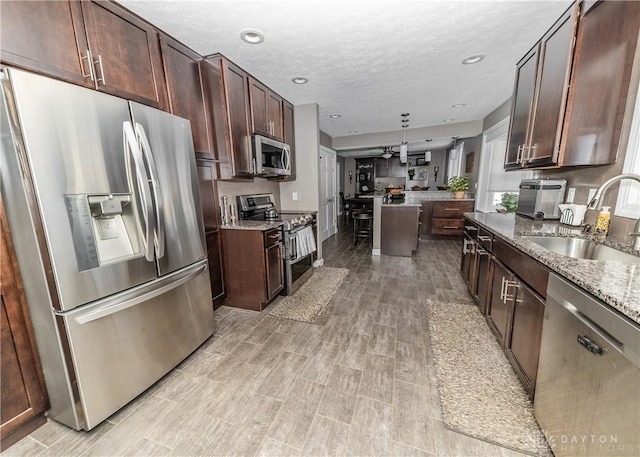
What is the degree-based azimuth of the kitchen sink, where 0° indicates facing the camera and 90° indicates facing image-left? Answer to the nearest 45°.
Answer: approximately 45°

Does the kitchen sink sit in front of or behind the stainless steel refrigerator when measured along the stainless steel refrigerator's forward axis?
in front

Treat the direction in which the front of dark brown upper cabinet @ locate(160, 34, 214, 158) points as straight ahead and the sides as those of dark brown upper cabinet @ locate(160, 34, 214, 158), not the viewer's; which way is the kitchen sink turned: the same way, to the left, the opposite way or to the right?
the opposite way

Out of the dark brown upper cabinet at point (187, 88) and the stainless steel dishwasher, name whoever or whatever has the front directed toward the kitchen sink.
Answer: the dark brown upper cabinet

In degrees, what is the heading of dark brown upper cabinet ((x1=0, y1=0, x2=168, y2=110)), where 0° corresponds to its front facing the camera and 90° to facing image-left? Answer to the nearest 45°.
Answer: approximately 315°

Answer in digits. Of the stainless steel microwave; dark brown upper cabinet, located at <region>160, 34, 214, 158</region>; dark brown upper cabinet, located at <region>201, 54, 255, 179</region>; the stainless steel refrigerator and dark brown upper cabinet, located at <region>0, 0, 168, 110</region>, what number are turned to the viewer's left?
0

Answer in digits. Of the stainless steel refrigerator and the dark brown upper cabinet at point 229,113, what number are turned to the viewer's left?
0

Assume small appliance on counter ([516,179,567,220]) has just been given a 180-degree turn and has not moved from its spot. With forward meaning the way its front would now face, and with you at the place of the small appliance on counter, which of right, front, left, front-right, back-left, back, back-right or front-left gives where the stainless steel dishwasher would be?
back-right

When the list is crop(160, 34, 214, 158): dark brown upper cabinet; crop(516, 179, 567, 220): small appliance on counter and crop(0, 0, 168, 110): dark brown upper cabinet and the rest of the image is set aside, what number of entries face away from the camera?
0

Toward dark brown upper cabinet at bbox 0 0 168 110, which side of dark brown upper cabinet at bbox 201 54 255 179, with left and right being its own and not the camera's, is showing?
right

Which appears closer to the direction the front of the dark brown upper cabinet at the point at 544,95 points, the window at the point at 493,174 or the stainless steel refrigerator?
the stainless steel refrigerator

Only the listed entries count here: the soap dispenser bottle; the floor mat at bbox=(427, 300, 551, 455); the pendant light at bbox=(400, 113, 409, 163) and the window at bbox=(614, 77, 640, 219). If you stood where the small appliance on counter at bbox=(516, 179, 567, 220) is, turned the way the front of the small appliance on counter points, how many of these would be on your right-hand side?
1

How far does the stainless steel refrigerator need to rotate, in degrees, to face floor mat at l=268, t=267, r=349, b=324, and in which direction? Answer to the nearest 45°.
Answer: approximately 45° to its left

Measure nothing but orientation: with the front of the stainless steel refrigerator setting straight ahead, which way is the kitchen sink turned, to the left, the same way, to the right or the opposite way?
the opposite way

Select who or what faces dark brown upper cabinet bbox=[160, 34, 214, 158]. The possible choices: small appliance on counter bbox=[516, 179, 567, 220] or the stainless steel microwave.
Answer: the small appliance on counter

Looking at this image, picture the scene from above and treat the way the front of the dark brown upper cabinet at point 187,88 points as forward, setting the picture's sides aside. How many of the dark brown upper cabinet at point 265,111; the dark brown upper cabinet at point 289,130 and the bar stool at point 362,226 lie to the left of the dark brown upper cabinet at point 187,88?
3

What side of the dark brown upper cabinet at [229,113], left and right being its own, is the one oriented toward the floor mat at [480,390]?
front

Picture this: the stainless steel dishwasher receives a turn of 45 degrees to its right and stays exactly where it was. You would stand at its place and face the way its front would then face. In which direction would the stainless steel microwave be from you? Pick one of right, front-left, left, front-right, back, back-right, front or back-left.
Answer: front

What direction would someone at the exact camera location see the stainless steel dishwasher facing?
facing the viewer and to the left of the viewer

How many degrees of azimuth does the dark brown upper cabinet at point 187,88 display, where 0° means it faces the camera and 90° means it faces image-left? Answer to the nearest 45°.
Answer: approximately 315°

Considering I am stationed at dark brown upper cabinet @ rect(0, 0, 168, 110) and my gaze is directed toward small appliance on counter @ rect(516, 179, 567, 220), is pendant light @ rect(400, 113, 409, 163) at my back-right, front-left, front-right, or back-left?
front-left

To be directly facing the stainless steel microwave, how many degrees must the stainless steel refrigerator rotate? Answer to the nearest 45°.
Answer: approximately 90° to its left

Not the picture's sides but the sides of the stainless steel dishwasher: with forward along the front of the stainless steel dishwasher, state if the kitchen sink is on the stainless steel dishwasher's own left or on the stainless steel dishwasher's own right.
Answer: on the stainless steel dishwasher's own right

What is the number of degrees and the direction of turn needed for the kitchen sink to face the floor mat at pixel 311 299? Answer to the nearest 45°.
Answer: approximately 45° to its right

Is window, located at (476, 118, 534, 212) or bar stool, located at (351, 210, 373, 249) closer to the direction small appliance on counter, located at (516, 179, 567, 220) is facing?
the bar stool
